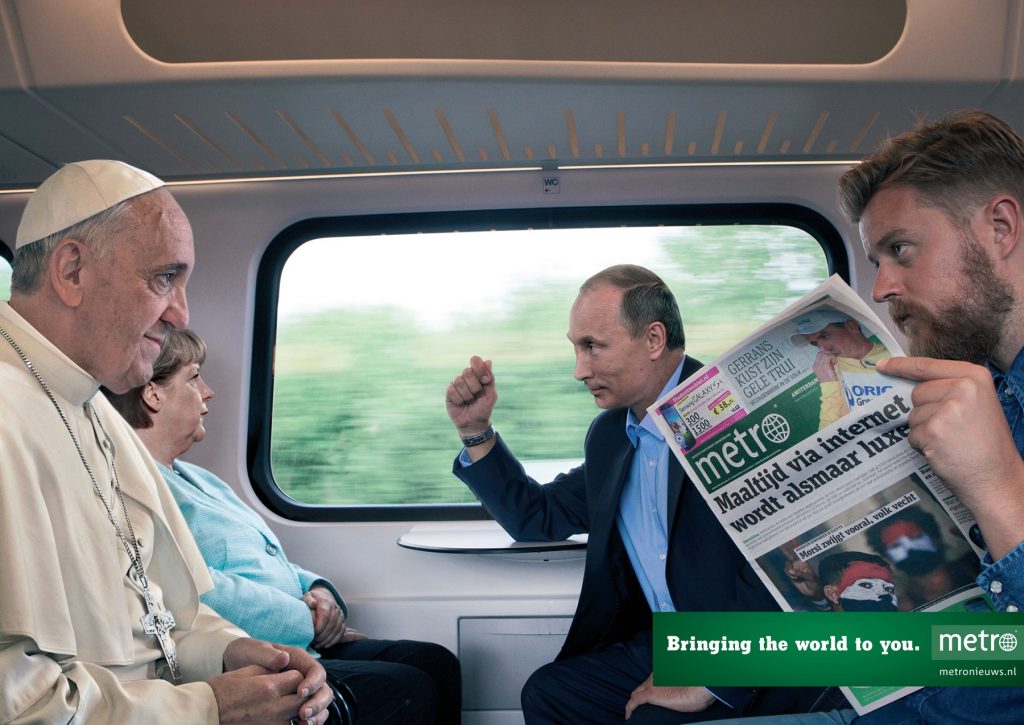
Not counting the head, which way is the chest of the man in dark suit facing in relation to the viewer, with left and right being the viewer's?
facing the viewer and to the left of the viewer

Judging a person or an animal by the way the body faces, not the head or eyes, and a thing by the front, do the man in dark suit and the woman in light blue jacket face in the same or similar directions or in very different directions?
very different directions

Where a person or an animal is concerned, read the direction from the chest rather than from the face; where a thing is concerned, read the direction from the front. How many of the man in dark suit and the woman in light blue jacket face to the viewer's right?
1

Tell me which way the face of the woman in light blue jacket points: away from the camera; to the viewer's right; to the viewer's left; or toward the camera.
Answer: to the viewer's right

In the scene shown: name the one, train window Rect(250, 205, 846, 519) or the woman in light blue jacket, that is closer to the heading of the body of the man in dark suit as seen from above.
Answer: the woman in light blue jacket

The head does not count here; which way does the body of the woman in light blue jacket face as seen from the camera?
to the viewer's right

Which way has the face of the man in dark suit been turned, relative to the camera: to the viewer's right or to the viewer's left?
to the viewer's left

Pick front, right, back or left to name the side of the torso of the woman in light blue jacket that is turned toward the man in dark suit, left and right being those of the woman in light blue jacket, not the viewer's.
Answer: front
